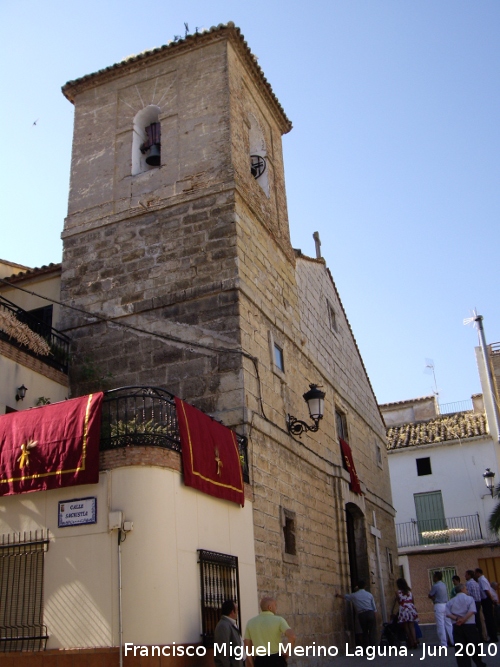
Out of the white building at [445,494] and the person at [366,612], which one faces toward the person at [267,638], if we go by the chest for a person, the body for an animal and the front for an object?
the white building

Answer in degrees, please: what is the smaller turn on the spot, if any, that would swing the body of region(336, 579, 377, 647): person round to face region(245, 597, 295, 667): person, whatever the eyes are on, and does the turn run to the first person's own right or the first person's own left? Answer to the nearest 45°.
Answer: approximately 180°

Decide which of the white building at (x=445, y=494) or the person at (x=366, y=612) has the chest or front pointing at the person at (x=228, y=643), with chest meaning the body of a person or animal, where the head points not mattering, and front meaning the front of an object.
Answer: the white building

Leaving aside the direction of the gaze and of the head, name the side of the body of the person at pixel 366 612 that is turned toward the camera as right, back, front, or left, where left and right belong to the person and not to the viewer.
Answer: back

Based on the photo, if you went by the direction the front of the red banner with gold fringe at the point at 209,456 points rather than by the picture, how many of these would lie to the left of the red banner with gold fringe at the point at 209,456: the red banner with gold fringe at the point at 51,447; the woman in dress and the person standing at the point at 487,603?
2

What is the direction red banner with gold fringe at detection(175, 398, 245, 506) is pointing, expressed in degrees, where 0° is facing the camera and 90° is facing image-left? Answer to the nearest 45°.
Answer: approximately 315°

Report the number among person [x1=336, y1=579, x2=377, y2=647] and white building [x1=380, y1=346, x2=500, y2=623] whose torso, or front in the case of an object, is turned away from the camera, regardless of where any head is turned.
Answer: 1

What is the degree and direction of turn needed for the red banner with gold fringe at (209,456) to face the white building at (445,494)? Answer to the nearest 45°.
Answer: approximately 90° to its left

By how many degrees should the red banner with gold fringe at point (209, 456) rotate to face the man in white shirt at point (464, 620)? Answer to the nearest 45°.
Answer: approximately 45° to its left

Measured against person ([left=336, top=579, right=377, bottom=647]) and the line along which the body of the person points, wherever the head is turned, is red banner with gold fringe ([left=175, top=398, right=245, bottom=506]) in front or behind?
behind

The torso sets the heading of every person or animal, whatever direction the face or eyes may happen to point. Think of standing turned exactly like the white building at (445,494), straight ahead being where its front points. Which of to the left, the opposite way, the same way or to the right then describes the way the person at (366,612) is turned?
the opposite way

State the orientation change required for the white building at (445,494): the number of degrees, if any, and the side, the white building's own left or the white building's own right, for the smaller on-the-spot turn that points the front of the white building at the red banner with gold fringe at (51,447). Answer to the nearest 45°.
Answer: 0° — it already faces it
